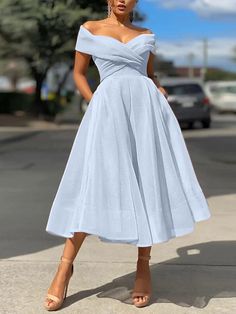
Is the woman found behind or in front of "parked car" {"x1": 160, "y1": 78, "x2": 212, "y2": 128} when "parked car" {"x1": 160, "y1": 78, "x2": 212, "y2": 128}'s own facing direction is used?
behind

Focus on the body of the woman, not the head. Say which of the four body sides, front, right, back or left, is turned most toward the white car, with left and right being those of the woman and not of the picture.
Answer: back

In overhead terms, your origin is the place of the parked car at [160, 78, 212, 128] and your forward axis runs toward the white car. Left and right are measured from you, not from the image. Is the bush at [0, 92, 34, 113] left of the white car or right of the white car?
left

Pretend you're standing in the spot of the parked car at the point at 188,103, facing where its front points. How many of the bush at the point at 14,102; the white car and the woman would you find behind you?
1

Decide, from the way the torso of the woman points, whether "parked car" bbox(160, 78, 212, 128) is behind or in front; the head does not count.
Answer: behind

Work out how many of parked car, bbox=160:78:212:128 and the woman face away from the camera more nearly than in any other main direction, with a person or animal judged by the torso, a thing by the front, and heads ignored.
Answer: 1

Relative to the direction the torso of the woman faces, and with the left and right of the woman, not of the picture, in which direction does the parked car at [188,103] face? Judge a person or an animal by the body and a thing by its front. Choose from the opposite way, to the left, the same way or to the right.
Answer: the opposite way

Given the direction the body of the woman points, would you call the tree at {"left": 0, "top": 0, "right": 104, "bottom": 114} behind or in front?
behind

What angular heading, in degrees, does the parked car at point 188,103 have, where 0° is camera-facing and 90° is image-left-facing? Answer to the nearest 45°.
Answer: approximately 180°

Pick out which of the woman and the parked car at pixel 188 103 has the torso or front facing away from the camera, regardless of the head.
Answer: the parked car
